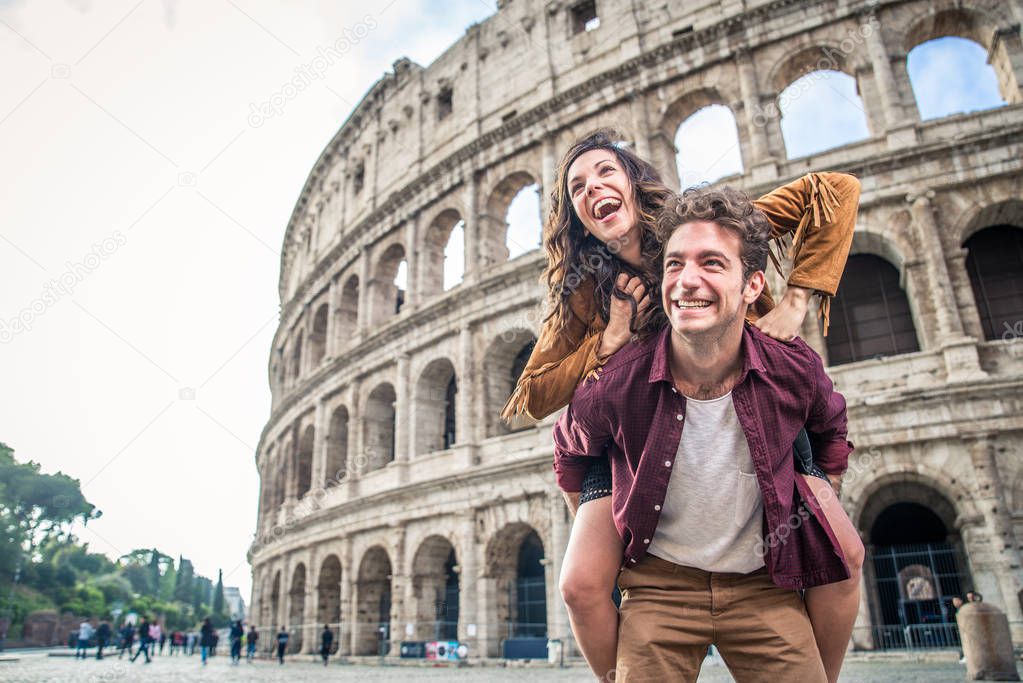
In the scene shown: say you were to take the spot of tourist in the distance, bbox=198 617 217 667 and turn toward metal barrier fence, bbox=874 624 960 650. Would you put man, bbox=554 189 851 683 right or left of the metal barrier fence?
right

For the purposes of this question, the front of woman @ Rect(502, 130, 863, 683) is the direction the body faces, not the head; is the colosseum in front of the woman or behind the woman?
behind

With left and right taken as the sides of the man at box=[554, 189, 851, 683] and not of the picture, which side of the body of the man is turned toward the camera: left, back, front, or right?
front

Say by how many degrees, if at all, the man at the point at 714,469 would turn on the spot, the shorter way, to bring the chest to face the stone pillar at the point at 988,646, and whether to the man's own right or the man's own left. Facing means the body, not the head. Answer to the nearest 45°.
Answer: approximately 180°

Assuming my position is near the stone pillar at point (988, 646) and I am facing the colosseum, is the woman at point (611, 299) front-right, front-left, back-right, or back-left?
back-left

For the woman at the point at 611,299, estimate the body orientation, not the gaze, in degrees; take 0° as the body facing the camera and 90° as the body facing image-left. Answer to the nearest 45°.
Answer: approximately 0°

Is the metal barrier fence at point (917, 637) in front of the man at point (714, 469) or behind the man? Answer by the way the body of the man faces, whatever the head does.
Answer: behind

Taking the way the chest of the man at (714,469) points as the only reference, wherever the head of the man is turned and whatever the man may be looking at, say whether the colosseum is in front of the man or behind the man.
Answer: behind

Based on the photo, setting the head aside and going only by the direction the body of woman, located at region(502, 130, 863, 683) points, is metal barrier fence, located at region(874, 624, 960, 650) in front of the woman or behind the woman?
behind

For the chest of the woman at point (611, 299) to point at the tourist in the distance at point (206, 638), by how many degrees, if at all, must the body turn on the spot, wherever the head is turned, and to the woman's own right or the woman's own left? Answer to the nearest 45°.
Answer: approximately 135° to the woman's own right

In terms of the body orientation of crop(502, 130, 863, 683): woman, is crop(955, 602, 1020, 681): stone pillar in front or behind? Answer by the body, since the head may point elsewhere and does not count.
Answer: behind
